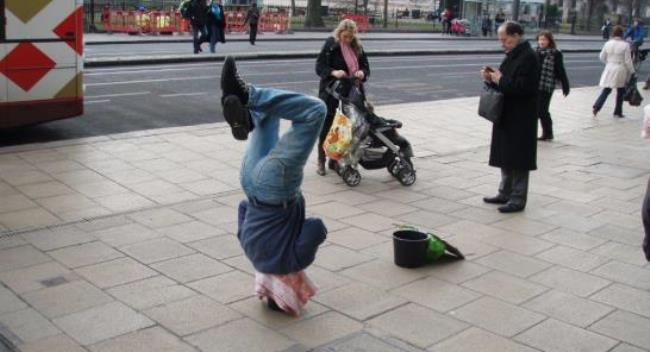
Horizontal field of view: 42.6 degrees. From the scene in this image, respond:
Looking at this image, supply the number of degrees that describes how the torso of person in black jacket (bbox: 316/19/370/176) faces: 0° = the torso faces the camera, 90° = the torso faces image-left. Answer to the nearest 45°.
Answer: approximately 315°

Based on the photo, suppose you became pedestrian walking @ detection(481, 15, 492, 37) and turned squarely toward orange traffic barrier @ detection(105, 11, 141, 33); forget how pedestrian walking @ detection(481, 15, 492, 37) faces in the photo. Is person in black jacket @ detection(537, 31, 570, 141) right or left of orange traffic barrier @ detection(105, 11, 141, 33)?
left

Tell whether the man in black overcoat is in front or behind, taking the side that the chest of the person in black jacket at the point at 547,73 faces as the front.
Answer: in front

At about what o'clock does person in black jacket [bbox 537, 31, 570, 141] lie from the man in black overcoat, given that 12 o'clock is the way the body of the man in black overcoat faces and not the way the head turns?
The person in black jacket is roughly at 3 o'clock from the man in black overcoat.

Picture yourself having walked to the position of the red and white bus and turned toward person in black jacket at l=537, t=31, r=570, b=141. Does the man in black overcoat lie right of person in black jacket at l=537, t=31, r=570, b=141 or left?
right

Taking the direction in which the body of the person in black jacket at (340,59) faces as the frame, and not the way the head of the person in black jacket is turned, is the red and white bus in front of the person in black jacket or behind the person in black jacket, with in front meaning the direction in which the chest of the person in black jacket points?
behind

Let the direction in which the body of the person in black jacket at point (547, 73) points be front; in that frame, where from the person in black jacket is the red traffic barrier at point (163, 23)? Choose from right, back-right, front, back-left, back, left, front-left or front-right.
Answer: right

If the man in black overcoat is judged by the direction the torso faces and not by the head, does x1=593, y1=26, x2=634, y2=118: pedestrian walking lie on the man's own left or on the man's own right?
on the man's own right

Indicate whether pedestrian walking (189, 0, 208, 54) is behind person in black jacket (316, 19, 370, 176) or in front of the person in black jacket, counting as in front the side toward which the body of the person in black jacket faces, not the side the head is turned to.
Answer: behind

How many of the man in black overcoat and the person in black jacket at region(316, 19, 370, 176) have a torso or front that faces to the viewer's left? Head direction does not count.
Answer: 1

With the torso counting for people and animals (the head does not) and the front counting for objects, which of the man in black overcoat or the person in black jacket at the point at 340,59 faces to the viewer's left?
the man in black overcoat

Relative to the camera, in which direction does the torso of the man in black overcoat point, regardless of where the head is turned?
to the viewer's left

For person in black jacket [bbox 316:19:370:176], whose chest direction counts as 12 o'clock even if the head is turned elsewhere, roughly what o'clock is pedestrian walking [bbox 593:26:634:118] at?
The pedestrian walking is roughly at 9 o'clock from the person in black jacket.

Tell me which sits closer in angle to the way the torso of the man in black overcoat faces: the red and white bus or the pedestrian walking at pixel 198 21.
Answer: the red and white bus

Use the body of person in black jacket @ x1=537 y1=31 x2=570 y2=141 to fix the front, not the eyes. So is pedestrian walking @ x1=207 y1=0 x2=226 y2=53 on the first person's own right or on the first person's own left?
on the first person's own right
